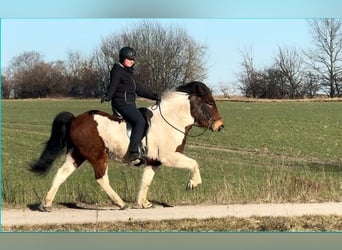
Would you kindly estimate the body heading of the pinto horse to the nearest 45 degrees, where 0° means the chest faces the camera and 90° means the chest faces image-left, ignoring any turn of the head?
approximately 270°

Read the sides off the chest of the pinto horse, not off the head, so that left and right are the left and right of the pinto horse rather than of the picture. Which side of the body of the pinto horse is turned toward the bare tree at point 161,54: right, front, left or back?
left

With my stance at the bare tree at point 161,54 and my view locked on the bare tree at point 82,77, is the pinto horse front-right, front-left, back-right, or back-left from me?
back-left

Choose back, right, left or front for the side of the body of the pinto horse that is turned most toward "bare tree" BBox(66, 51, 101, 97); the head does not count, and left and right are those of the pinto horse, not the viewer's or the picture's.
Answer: left

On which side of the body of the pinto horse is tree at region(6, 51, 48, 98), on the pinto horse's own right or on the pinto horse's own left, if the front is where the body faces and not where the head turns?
on the pinto horse's own left

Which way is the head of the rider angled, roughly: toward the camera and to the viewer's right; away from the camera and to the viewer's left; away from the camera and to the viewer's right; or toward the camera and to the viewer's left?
toward the camera and to the viewer's right
